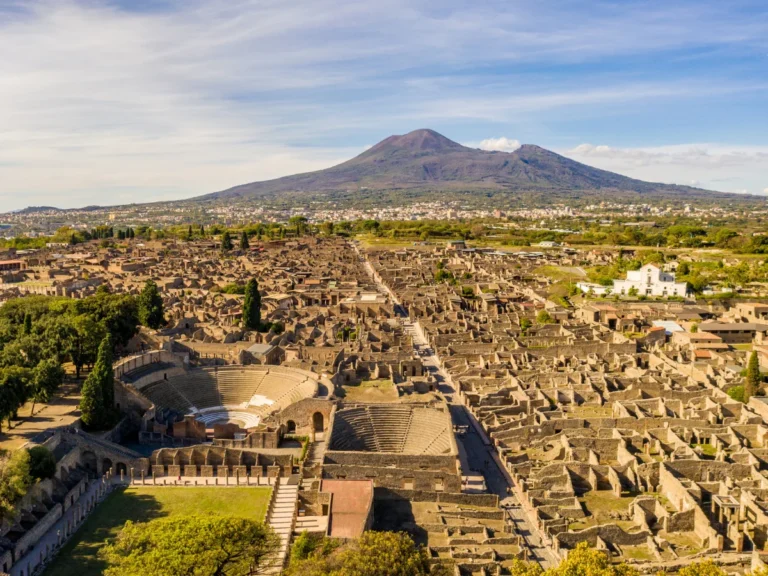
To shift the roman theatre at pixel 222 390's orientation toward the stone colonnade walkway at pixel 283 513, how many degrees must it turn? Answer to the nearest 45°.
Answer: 0° — it already faces it

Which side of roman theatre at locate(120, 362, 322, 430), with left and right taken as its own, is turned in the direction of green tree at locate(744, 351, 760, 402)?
left

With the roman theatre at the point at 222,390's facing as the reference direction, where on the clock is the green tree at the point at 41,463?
The green tree is roughly at 1 o'clock from the roman theatre.

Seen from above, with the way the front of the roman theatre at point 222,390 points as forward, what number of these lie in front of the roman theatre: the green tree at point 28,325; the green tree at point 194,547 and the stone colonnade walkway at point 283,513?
2

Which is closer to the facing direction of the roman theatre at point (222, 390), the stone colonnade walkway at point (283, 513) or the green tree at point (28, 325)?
the stone colonnade walkway

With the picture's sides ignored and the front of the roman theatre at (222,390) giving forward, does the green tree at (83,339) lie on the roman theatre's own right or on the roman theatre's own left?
on the roman theatre's own right

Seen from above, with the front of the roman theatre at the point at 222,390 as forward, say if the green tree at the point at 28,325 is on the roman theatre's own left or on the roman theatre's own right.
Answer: on the roman theatre's own right

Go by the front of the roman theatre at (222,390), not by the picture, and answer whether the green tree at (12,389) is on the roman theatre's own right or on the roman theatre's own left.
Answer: on the roman theatre's own right

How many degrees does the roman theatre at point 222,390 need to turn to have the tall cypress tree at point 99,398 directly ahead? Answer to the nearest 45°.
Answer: approximately 45° to its right

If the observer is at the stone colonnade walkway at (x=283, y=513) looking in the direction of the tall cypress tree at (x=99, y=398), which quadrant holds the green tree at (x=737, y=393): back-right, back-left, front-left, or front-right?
back-right

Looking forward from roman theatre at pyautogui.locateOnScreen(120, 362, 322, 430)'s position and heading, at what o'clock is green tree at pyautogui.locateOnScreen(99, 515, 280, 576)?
The green tree is roughly at 12 o'clock from the roman theatre.

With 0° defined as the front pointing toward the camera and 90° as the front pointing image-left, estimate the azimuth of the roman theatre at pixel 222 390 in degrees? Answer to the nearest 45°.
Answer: approximately 0°
